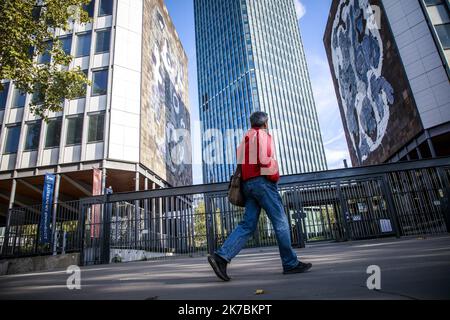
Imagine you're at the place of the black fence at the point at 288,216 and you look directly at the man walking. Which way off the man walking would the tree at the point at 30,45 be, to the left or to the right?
right

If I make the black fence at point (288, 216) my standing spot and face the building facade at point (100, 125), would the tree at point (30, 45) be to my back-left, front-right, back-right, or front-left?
front-left

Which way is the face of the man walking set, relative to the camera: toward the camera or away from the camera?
away from the camera

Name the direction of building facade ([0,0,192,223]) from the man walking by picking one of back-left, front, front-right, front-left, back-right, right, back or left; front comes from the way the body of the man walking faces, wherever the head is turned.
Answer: left

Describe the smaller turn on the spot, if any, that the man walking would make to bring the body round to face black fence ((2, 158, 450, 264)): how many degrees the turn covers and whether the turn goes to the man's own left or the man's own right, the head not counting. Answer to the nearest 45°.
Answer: approximately 45° to the man's own left

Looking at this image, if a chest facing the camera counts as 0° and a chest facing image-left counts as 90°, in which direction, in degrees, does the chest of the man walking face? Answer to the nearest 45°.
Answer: approximately 225°
